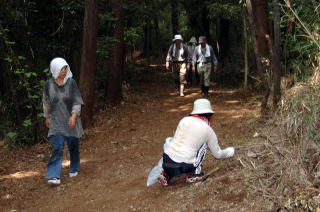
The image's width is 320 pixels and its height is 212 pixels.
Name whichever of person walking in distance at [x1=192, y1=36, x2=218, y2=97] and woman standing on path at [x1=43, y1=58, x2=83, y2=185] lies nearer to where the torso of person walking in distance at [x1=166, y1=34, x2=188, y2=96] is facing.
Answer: the woman standing on path

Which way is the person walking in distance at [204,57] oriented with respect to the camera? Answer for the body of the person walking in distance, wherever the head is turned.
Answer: toward the camera

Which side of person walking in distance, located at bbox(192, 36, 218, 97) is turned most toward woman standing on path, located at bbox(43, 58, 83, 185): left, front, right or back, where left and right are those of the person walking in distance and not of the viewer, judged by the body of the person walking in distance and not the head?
front

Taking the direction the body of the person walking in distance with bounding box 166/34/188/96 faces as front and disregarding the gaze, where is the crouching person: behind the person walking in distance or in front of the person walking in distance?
in front

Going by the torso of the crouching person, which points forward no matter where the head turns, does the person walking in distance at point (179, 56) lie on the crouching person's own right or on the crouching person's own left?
on the crouching person's own left

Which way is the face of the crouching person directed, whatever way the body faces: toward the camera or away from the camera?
away from the camera

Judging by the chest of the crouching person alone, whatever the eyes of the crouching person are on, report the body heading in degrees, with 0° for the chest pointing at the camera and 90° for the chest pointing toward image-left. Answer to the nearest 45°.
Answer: approximately 225°

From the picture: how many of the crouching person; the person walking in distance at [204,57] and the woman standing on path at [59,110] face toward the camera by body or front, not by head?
2

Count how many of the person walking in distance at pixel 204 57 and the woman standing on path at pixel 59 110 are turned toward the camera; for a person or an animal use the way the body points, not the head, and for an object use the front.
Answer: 2

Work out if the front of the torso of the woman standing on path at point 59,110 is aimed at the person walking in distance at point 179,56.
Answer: no

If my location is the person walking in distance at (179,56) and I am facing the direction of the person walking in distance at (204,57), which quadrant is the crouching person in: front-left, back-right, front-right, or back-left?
front-right

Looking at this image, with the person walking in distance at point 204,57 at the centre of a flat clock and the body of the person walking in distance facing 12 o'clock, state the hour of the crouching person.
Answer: The crouching person is roughly at 12 o'clock from the person walking in distance.

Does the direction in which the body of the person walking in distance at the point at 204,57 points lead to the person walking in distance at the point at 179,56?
no

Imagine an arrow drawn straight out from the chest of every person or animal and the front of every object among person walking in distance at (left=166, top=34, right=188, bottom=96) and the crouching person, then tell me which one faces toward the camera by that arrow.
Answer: the person walking in distance

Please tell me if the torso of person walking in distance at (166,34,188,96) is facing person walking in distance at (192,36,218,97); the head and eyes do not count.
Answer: no

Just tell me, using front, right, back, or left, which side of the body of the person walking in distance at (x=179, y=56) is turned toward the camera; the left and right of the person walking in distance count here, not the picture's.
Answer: front
